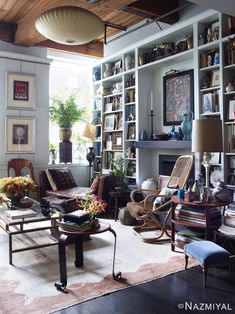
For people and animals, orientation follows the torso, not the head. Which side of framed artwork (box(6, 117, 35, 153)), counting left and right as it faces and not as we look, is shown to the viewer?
front

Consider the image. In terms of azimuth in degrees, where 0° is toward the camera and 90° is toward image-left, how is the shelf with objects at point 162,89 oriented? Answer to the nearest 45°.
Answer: approximately 45°

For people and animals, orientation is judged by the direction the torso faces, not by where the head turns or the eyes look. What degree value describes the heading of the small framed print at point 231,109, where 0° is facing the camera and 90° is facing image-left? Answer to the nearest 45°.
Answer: approximately 45°

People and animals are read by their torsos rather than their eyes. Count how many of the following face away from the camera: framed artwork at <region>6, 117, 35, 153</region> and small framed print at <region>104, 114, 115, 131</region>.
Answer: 0

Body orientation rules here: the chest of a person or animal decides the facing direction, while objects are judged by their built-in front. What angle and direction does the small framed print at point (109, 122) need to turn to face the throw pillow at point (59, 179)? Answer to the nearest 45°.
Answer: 0° — it already faces it

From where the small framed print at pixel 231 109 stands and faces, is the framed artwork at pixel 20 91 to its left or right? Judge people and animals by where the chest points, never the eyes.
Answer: on its right

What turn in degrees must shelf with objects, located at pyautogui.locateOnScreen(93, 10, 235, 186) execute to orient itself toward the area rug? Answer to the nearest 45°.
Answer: approximately 45° to its left

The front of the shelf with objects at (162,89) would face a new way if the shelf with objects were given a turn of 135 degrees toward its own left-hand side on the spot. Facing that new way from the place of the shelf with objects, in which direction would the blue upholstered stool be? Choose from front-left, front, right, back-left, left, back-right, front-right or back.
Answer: right

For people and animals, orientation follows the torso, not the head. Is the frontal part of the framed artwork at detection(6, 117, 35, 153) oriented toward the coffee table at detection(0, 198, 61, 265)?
yes

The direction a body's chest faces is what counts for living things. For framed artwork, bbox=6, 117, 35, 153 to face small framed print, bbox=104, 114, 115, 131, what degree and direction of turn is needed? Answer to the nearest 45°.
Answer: approximately 90° to its left
